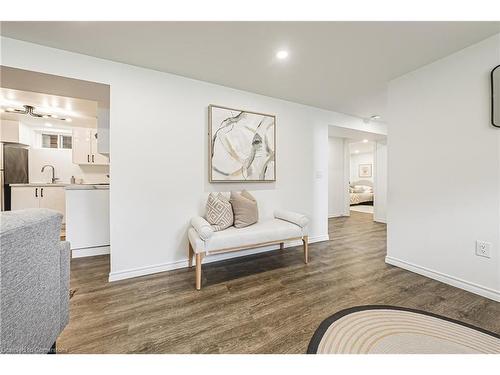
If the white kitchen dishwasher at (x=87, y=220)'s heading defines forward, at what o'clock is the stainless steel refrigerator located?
The stainless steel refrigerator is roughly at 5 o'clock from the white kitchen dishwasher.

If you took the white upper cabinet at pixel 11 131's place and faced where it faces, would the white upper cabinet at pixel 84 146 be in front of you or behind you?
in front

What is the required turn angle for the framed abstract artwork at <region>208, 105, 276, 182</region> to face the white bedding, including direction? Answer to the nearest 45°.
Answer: approximately 90° to its left

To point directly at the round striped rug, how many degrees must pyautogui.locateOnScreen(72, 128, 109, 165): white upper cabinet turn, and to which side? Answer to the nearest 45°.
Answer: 0° — it already faces it

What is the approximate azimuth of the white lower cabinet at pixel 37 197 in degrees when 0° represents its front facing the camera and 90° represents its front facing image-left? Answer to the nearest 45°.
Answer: approximately 0°

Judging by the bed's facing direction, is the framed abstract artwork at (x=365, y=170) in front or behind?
behind

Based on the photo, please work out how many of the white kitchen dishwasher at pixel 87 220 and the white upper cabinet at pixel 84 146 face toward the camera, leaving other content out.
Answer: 2

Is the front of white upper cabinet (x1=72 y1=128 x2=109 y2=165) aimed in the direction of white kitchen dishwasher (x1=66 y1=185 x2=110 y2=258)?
yes

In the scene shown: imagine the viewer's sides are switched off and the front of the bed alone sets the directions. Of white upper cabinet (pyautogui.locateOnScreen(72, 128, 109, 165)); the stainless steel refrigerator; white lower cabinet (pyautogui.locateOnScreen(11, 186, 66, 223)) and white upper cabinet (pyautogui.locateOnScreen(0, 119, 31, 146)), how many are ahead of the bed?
4
